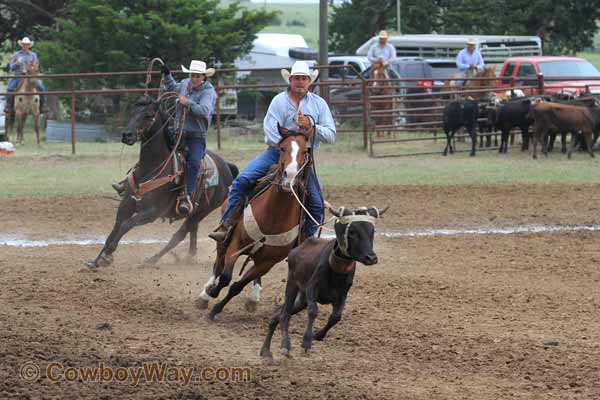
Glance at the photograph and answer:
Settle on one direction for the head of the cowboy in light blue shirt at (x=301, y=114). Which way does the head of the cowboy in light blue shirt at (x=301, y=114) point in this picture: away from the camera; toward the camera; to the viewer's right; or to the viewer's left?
toward the camera

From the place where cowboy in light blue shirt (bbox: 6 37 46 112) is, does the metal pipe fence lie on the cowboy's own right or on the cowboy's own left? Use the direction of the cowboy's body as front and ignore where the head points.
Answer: on the cowboy's own left

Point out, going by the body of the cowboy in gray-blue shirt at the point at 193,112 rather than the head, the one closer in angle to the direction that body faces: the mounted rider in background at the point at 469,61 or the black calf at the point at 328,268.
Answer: the black calf

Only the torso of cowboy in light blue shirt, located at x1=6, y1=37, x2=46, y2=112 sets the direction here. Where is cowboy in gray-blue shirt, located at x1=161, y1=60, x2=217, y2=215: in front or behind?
in front

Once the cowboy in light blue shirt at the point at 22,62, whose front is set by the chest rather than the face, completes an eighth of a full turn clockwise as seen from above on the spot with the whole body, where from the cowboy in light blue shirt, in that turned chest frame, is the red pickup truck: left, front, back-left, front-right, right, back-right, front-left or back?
back-left

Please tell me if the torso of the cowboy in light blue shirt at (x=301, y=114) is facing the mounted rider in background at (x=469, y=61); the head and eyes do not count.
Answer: no

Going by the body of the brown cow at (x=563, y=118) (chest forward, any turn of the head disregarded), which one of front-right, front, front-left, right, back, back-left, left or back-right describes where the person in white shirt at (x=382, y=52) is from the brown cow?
front-right

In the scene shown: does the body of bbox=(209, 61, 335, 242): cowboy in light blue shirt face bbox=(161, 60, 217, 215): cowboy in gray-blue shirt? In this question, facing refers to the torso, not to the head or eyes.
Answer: no

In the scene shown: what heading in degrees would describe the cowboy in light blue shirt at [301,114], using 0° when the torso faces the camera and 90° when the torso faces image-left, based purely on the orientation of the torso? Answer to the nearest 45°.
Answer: approximately 0°

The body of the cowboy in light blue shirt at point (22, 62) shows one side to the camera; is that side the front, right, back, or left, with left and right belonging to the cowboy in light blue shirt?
front

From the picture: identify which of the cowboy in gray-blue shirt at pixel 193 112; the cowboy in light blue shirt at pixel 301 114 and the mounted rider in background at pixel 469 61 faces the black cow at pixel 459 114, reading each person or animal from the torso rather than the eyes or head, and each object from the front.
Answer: the mounted rider in background

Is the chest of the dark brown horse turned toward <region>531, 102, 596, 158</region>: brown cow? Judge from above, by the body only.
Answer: no

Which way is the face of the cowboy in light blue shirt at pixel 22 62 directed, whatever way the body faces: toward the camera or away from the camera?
toward the camera

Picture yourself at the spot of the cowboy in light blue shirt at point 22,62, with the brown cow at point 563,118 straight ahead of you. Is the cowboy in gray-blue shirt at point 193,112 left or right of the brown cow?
right

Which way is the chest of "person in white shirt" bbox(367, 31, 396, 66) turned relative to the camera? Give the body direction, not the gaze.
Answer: toward the camera

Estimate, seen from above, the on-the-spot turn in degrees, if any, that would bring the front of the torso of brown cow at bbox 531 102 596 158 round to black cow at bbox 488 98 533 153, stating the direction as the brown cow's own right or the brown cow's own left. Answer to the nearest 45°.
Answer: approximately 45° to the brown cow's own right

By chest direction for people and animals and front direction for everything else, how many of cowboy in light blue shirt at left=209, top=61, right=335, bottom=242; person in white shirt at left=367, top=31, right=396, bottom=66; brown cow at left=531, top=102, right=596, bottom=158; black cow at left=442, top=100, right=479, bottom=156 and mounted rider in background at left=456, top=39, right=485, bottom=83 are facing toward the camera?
3
